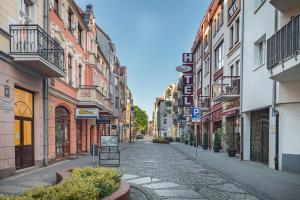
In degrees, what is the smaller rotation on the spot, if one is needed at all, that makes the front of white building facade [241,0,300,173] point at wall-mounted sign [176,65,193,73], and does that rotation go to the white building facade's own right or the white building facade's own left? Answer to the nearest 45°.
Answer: approximately 135° to the white building facade's own right

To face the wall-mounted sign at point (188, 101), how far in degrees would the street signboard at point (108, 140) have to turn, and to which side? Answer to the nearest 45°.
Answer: approximately 180°

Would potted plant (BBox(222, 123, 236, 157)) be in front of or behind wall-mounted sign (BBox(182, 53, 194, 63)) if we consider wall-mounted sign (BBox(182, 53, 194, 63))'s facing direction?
in front

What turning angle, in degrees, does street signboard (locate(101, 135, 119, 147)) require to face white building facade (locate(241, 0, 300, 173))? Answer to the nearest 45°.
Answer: approximately 45° to its left
